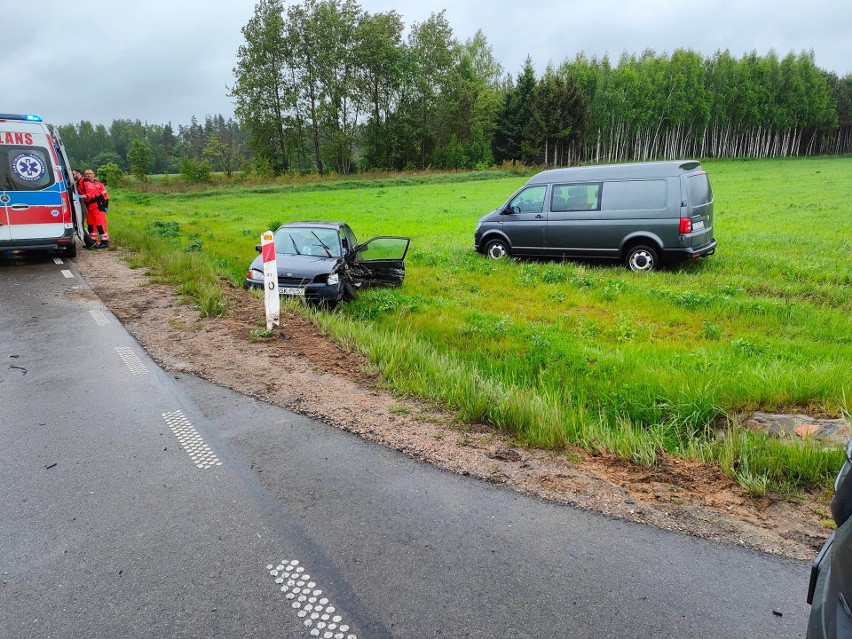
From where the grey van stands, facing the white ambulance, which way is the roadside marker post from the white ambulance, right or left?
left

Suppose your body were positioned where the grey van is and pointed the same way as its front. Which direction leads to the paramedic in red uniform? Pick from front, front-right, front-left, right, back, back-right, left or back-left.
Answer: front-left

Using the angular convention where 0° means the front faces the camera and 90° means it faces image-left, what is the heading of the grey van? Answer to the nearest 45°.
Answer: approximately 135°

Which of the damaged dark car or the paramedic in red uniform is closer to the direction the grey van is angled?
the paramedic in red uniform

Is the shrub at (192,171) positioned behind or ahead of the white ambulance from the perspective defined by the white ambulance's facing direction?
ahead

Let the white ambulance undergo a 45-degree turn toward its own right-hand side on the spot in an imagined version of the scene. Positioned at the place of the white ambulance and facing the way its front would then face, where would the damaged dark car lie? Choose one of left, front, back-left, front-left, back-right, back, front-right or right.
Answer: right

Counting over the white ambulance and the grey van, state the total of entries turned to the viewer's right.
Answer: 0

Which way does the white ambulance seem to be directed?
away from the camera
